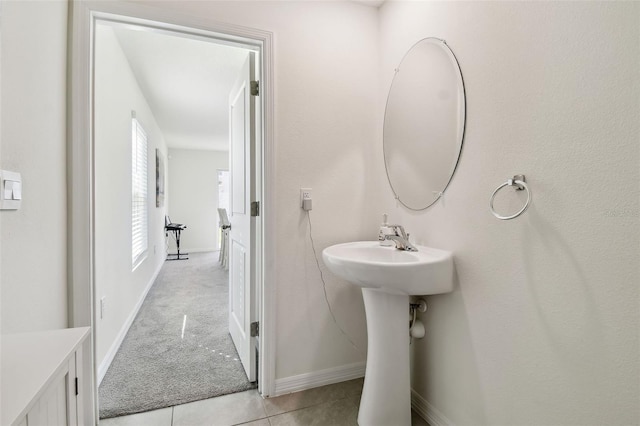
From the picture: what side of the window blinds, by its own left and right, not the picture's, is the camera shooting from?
right

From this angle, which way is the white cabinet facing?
to the viewer's right

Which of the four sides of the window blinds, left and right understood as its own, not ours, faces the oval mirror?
right

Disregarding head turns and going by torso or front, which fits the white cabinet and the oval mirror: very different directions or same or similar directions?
very different directions

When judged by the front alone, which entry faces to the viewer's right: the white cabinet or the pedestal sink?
the white cabinet

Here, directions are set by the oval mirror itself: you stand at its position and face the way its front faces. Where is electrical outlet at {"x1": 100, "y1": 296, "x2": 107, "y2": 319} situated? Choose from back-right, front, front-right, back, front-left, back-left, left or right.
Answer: front-right

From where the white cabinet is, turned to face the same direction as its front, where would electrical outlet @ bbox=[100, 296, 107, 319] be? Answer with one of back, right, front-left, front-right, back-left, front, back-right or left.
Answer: left

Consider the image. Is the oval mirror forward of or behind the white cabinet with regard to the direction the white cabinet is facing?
forward

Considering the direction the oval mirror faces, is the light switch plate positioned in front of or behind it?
in front

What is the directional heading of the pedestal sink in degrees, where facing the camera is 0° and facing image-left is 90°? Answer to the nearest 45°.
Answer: approximately 45°

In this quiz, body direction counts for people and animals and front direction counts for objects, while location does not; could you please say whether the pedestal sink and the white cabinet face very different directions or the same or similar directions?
very different directions
